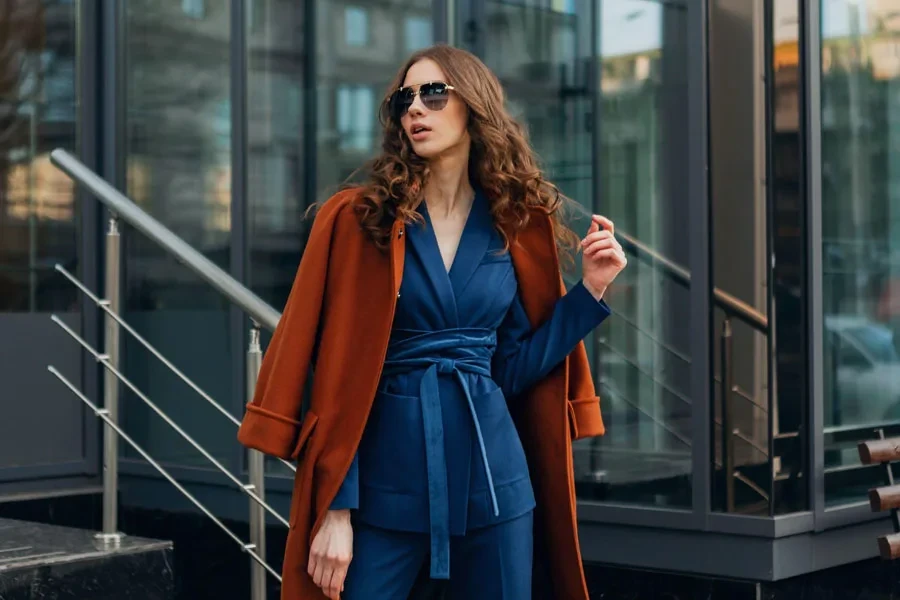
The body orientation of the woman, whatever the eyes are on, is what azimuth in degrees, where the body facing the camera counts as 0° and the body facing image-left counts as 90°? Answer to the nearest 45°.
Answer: approximately 0°

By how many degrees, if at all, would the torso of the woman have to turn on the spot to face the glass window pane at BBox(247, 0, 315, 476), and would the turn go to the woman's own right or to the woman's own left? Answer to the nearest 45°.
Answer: approximately 180°

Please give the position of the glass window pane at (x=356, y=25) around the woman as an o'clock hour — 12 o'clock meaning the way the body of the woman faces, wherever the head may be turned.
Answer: The glass window pane is roughly at 6 o'clock from the woman.

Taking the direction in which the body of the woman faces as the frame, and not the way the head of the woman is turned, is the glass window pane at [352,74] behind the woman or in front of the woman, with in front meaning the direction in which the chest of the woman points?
behind

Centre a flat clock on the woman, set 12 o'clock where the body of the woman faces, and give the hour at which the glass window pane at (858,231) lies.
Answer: The glass window pane is roughly at 7 o'clock from the woman.

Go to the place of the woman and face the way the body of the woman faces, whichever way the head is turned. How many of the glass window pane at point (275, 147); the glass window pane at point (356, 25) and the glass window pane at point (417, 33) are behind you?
3
